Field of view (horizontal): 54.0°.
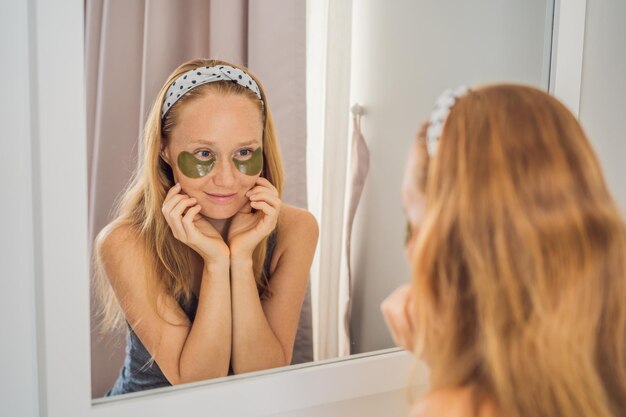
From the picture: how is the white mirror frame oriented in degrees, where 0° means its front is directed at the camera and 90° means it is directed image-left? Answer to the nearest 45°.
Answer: approximately 315°
